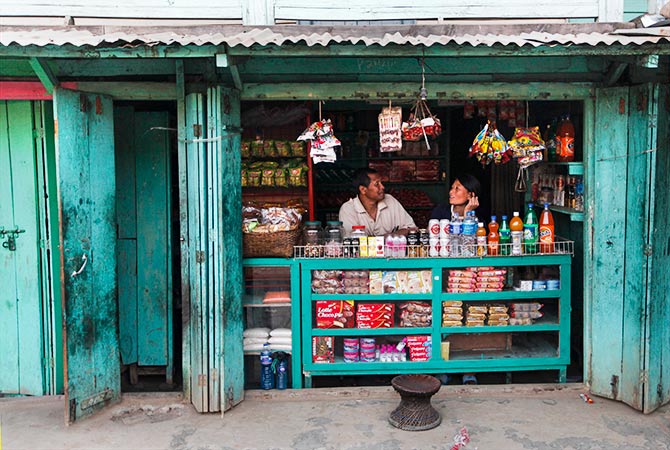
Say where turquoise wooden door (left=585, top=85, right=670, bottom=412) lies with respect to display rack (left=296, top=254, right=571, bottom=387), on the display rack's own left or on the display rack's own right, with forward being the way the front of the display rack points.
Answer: on the display rack's own left

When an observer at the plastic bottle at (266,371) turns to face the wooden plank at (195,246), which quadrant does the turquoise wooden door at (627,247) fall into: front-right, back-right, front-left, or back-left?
back-left

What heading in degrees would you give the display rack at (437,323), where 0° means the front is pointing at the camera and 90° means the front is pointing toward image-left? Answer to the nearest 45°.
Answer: approximately 0°

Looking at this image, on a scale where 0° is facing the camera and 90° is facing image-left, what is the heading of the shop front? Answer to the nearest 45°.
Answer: approximately 0°

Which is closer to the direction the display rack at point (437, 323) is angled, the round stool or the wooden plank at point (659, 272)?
the round stool

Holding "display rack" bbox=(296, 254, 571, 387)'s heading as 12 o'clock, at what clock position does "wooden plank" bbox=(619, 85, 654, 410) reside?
The wooden plank is roughly at 9 o'clock from the display rack.

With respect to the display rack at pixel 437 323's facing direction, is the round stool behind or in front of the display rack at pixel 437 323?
in front

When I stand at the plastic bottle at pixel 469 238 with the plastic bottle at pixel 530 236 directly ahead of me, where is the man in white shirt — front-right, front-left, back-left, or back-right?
back-left

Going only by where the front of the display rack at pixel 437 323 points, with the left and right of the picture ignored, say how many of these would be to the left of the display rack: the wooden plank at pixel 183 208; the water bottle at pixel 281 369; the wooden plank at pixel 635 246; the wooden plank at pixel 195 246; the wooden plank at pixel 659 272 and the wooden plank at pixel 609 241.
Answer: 3
